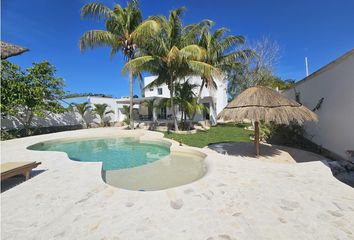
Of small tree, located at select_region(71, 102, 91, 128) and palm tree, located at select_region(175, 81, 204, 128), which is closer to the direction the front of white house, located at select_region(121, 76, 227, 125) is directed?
the palm tree

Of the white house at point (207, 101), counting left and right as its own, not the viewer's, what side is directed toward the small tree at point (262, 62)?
left

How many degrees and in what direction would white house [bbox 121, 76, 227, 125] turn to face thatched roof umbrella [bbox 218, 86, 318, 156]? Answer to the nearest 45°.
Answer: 0° — it already faces it

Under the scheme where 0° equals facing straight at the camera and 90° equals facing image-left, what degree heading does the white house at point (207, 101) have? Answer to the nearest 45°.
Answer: approximately 0°

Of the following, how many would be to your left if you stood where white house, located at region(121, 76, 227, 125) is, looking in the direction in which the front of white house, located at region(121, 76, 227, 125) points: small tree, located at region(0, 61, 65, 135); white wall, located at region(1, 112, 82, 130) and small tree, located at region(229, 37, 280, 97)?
1

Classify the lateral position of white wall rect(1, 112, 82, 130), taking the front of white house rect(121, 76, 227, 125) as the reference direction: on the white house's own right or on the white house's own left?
on the white house's own right

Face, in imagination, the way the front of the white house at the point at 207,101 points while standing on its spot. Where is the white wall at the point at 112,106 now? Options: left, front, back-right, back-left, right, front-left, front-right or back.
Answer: right

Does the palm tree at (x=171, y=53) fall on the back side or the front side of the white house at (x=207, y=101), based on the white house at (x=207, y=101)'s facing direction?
on the front side

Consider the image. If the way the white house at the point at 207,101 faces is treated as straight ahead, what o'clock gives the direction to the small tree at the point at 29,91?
The small tree is roughly at 2 o'clock from the white house.

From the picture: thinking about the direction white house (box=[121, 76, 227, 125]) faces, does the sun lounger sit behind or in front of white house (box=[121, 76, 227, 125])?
in front

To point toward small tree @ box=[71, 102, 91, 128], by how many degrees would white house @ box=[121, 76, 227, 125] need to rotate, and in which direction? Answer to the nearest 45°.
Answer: approximately 90° to its right
